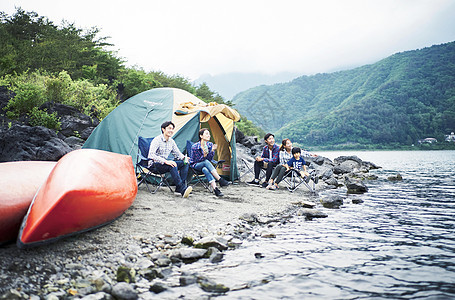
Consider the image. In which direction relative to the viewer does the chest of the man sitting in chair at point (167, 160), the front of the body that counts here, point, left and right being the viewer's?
facing the viewer and to the right of the viewer

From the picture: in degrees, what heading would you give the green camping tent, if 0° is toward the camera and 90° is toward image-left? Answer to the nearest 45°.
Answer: approximately 315°

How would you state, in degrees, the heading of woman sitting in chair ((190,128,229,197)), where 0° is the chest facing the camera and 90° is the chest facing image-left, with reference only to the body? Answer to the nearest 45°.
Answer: approximately 315°

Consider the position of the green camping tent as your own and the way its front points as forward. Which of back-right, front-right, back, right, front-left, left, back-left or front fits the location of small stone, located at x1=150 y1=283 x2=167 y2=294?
front-right

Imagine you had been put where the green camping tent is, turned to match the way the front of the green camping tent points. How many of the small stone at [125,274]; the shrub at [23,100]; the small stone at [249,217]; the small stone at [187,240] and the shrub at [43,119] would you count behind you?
2

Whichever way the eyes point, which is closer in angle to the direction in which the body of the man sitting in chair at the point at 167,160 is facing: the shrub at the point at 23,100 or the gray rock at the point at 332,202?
the gray rock

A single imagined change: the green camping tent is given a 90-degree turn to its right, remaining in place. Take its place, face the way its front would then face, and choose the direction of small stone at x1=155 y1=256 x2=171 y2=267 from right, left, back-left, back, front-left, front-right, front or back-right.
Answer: front-left

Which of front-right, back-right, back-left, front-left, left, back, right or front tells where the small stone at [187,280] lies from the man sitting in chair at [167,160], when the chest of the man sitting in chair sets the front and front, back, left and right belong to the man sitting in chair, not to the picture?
front-right

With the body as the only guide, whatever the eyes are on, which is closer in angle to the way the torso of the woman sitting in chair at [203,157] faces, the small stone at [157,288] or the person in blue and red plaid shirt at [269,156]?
the small stone
